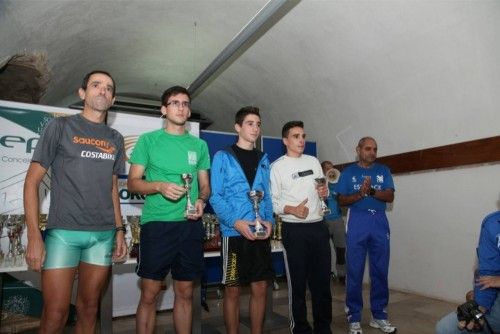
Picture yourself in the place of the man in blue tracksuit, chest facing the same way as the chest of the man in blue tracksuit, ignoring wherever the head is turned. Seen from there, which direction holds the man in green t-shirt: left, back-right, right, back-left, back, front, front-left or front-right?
front-right

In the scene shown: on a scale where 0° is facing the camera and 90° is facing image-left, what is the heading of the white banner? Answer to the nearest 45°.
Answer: approximately 0°

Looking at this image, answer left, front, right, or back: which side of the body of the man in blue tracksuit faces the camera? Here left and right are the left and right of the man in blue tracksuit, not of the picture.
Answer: front

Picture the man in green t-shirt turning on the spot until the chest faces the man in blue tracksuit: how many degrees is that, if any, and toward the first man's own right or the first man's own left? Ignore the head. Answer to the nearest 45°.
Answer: approximately 45° to the first man's own left

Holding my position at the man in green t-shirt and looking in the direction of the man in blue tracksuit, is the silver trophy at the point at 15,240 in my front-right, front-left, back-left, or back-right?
back-left

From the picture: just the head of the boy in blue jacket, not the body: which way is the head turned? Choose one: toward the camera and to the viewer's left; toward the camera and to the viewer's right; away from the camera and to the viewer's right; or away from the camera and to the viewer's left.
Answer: toward the camera and to the viewer's right

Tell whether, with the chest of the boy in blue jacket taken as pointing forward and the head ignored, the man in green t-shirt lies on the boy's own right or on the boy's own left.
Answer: on the boy's own right

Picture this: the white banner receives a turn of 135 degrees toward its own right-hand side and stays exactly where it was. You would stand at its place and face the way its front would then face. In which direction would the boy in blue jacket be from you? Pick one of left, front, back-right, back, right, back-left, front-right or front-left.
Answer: back

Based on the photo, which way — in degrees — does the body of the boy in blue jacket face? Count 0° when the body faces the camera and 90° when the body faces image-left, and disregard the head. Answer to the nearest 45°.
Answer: approximately 315°

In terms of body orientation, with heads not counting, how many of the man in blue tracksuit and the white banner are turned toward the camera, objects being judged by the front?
2
